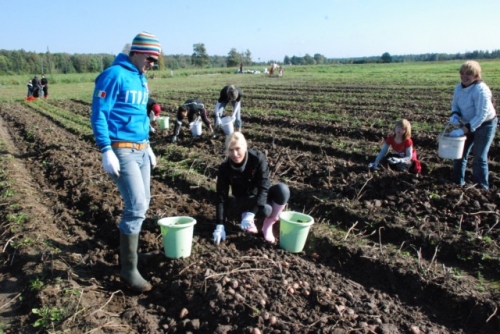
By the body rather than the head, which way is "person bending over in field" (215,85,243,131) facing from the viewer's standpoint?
toward the camera

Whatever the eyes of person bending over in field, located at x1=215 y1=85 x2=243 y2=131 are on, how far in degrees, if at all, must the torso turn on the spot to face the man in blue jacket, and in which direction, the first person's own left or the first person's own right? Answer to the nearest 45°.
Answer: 0° — they already face them

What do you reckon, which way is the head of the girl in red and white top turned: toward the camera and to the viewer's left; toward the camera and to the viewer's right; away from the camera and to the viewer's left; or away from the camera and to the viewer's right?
toward the camera and to the viewer's left

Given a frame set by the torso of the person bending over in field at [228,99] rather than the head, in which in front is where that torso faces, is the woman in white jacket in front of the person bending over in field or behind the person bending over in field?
in front

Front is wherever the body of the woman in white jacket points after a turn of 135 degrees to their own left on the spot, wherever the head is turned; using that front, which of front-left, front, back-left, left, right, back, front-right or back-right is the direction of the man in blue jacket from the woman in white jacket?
back-right

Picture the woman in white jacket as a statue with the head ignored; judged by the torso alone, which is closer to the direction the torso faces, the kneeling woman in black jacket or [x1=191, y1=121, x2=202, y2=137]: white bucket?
the kneeling woman in black jacket

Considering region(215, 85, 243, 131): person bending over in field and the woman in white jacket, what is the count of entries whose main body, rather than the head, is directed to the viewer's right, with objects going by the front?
0

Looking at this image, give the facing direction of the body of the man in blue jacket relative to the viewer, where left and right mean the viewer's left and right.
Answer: facing the viewer and to the right of the viewer

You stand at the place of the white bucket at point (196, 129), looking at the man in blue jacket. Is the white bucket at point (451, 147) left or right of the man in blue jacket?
left

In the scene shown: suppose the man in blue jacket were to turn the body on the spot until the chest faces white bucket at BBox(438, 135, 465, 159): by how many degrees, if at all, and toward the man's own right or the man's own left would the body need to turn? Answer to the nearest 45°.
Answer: approximately 45° to the man's own left

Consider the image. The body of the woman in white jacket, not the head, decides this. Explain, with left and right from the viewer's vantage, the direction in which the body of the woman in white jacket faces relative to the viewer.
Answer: facing the viewer and to the left of the viewer
